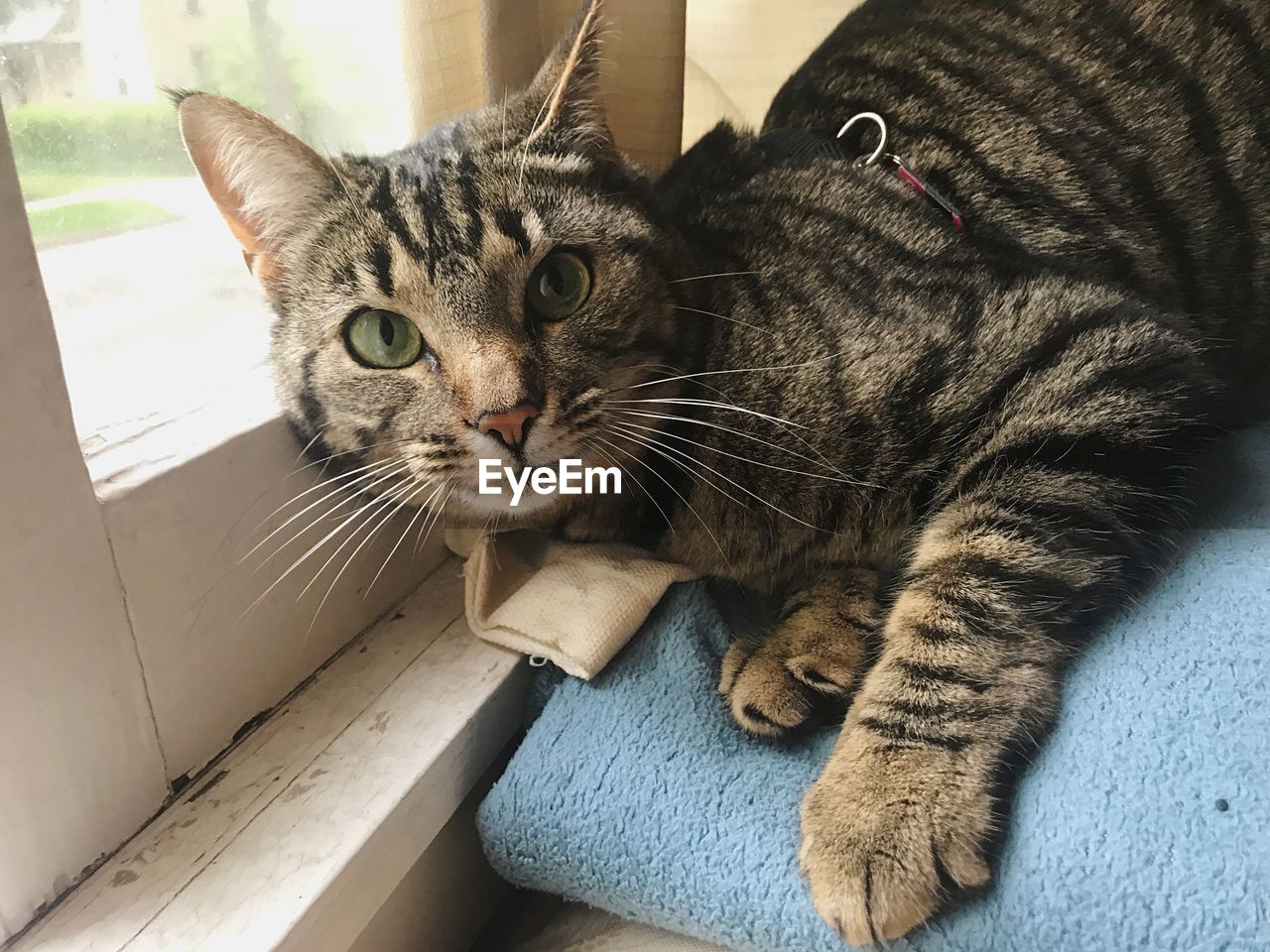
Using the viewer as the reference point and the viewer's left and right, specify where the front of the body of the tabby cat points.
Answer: facing the viewer and to the left of the viewer

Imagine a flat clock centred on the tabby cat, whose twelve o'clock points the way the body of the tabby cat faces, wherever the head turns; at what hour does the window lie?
The window is roughly at 1 o'clock from the tabby cat.
